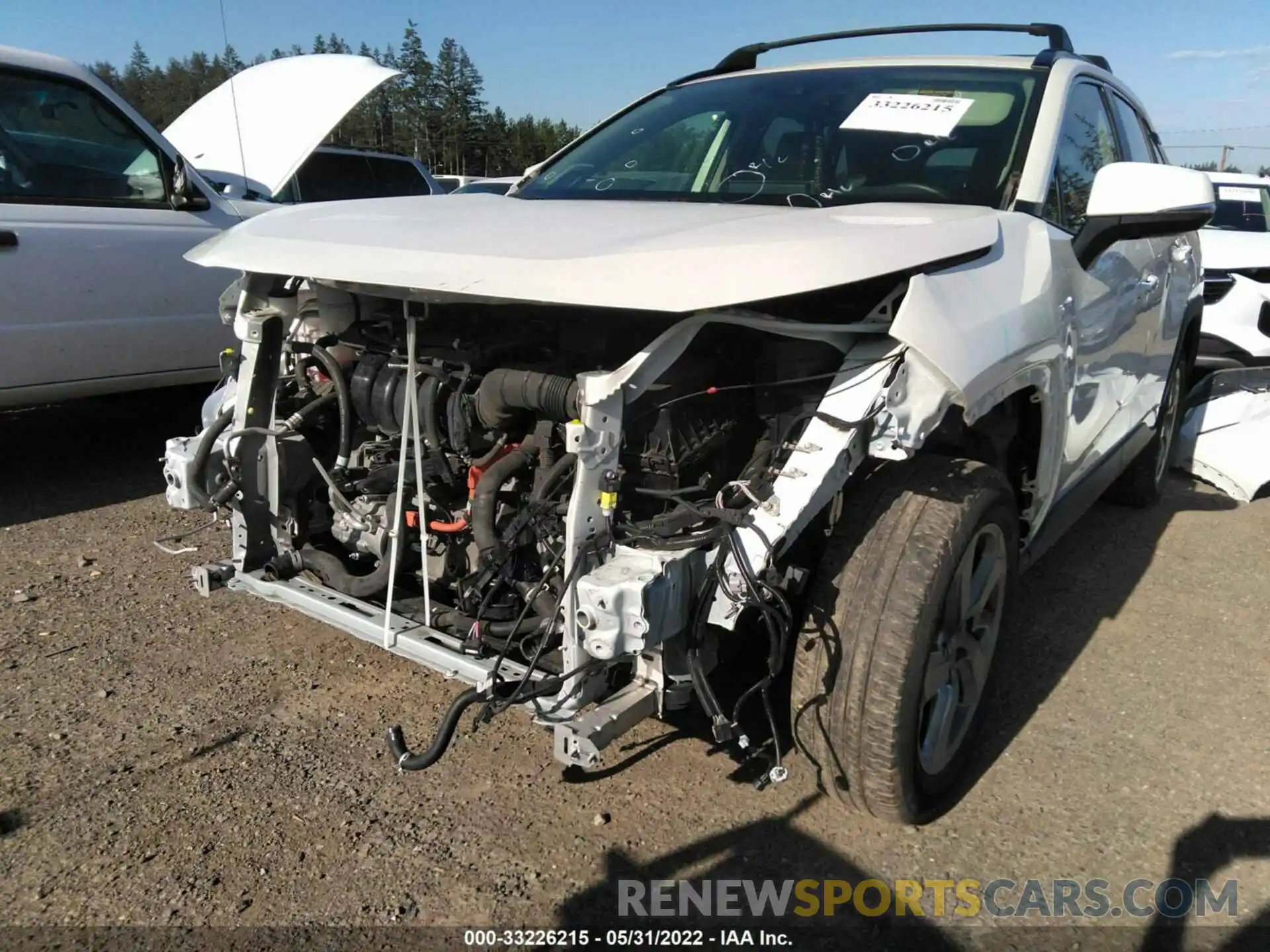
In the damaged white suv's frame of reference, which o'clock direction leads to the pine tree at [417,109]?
The pine tree is roughly at 4 o'clock from the damaged white suv.

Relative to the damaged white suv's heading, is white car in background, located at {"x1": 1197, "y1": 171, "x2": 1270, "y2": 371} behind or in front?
behind

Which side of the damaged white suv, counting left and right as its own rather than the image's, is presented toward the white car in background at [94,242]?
right

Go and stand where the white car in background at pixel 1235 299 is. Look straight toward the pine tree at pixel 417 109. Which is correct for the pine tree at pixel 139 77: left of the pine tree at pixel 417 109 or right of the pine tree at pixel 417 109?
left

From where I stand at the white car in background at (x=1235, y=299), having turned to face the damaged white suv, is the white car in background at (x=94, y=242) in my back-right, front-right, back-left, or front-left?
front-right

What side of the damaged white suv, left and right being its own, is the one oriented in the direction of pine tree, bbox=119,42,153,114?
right

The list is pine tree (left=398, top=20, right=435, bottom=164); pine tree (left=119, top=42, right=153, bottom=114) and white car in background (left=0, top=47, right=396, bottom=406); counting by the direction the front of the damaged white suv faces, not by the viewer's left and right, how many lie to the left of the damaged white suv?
0

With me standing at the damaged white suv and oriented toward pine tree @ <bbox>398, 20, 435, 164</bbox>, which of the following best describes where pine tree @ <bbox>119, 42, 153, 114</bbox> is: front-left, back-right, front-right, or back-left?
front-left

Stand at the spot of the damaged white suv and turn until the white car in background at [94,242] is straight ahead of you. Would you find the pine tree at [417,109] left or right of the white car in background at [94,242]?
right

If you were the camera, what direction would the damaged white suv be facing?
facing the viewer and to the left of the viewer

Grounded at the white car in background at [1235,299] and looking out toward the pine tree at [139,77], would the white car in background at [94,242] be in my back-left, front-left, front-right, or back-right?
front-left
